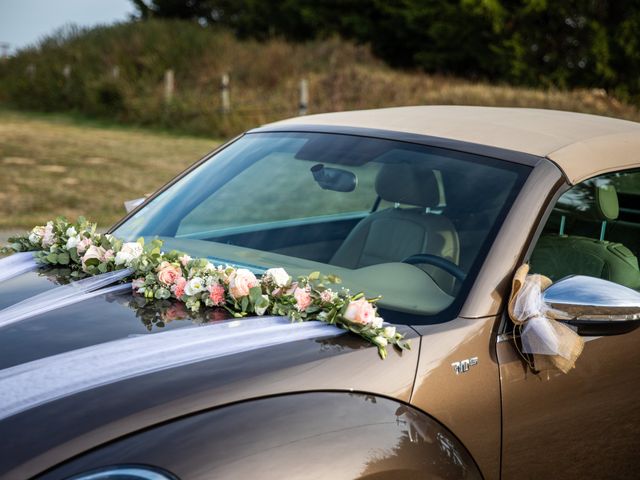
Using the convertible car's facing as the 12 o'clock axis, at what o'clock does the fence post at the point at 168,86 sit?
The fence post is roughly at 4 o'clock from the convertible car.

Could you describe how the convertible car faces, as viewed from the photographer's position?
facing the viewer and to the left of the viewer

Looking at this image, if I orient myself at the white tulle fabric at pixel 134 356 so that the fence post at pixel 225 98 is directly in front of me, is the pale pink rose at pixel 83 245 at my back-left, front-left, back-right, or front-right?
front-left

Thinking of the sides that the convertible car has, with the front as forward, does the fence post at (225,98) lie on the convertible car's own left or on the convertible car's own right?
on the convertible car's own right
